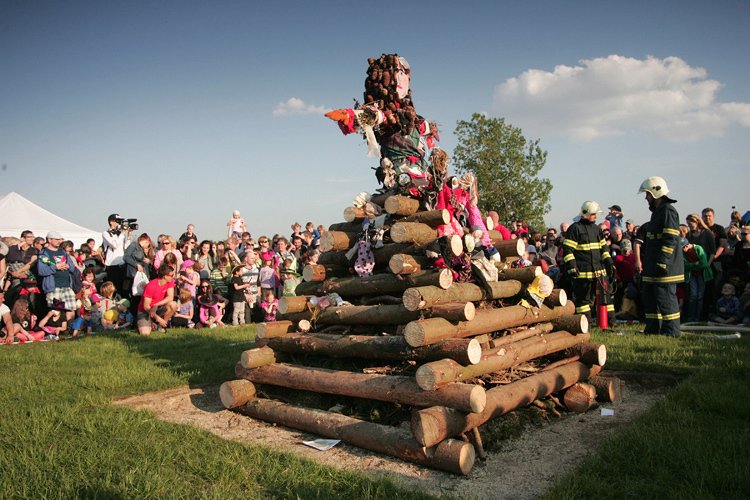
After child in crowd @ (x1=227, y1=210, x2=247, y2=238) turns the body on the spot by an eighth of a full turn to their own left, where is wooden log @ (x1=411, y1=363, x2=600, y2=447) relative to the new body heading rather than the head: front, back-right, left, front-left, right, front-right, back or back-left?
front-right

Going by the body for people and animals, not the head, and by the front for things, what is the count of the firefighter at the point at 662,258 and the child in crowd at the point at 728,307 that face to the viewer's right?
0

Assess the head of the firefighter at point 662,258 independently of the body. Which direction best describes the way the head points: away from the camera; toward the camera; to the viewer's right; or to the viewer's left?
to the viewer's left

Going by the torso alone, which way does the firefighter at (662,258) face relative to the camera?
to the viewer's left

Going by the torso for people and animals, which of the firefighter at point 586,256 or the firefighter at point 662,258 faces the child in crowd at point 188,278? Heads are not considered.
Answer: the firefighter at point 662,258

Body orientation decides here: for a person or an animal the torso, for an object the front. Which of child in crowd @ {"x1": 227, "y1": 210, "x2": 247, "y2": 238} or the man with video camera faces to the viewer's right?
the man with video camera

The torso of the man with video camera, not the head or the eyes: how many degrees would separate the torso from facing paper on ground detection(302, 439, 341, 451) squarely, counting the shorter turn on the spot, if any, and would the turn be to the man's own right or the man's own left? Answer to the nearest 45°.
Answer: approximately 90° to the man's own right

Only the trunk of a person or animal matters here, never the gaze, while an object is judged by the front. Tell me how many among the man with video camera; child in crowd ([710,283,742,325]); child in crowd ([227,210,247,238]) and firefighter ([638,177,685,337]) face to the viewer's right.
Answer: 1

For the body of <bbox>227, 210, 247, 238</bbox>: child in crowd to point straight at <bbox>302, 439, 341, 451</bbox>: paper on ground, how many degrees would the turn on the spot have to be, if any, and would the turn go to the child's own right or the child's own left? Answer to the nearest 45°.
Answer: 0° — they already face it

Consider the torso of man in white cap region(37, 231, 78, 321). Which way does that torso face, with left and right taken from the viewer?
facing the viewer and to the right of the viewer

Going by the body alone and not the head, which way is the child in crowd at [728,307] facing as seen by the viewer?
toward the camera

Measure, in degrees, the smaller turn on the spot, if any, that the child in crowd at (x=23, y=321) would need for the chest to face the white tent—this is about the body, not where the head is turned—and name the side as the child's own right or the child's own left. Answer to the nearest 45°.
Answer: approximately 135° to the child's own left

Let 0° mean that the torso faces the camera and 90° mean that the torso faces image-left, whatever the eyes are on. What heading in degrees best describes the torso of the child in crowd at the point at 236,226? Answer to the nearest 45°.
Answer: approximately 0°

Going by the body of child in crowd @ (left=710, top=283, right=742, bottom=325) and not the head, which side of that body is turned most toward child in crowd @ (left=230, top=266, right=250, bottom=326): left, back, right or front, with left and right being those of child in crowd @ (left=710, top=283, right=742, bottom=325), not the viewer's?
right

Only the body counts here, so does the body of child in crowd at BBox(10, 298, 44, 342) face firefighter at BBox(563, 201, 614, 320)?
yes

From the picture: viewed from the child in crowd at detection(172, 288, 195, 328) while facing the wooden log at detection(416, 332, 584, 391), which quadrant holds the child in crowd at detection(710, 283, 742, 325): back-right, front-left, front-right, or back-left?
front-left

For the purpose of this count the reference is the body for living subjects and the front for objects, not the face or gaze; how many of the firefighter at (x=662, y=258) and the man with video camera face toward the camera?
0
